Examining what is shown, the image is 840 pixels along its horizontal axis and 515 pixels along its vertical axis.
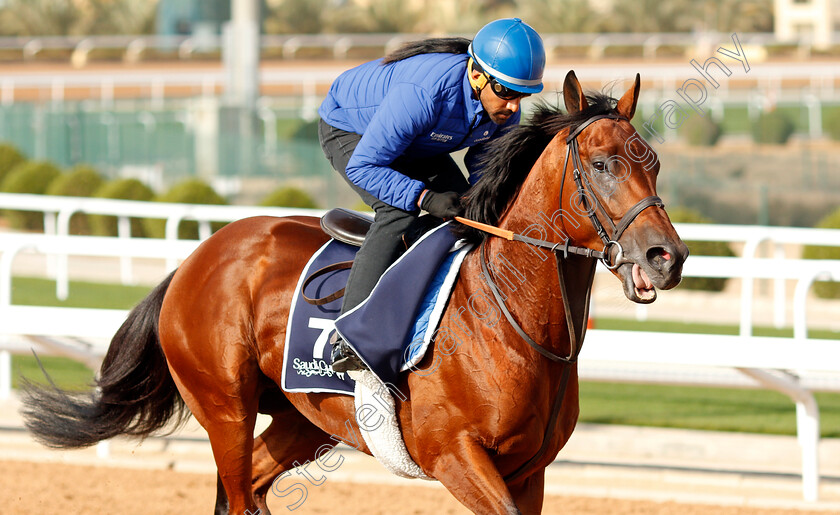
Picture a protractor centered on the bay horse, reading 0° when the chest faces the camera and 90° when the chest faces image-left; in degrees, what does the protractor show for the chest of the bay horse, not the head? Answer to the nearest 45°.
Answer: approximately 315°

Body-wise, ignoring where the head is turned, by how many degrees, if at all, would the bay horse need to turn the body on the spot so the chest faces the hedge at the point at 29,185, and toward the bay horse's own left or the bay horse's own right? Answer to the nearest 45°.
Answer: approximately 180°

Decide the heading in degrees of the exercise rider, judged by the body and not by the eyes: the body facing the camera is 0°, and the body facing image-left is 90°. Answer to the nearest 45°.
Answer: approximately 315°

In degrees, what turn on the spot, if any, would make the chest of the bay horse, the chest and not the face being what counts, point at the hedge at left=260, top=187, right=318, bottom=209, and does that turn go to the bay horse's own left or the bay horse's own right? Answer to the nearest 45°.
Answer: approximately 135° to the bay horse's own left

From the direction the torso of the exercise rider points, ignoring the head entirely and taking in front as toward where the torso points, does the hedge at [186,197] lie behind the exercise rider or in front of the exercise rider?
behind
